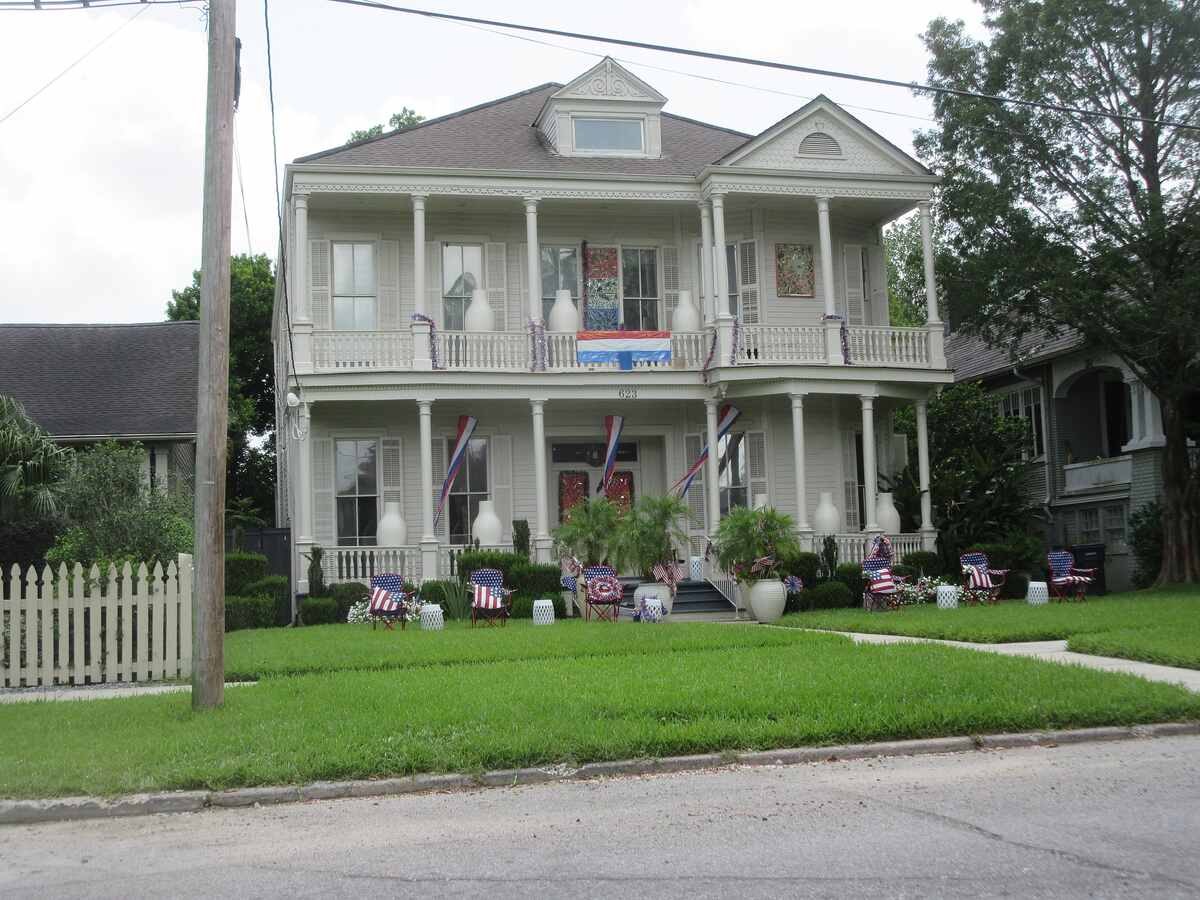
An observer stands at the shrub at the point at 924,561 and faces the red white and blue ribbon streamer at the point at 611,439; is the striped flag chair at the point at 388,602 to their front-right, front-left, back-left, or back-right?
front-left

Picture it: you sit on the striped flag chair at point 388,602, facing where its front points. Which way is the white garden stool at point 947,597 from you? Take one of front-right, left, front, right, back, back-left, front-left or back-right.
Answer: left

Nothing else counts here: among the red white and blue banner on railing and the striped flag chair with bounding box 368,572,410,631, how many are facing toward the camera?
2

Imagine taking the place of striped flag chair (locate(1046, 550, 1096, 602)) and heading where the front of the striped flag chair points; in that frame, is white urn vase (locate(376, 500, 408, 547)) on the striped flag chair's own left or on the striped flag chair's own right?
on the striped flag chair's own right

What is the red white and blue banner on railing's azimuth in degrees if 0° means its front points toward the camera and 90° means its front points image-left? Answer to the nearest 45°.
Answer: approximately 0°

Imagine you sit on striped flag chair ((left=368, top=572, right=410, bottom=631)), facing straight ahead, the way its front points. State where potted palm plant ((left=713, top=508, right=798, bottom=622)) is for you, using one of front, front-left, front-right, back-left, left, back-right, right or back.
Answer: left

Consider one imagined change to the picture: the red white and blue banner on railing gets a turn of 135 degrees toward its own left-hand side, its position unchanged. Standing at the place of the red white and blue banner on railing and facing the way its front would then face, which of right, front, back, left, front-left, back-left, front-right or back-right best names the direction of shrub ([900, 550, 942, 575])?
front-right

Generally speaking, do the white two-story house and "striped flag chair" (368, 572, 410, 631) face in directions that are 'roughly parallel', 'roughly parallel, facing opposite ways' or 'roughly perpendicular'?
roughly parallel

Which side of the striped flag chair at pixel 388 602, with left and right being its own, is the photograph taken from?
front

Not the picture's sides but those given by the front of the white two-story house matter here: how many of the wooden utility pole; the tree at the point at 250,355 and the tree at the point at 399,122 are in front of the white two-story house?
1

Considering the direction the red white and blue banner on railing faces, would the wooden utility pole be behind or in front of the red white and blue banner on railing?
in front

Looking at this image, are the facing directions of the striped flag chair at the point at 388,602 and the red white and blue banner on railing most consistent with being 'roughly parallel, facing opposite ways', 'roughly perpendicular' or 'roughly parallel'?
roughly parallel

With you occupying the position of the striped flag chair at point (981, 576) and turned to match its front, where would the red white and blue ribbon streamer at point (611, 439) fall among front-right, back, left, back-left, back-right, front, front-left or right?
back-right

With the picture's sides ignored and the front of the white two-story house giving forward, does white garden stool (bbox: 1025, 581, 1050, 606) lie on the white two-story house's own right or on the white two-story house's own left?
on the white two-story house's own left

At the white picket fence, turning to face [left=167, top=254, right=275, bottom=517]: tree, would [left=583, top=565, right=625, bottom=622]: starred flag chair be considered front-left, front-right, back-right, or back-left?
front-right

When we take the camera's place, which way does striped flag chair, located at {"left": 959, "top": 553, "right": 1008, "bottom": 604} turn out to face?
facing the viewer and to the right of the viewer

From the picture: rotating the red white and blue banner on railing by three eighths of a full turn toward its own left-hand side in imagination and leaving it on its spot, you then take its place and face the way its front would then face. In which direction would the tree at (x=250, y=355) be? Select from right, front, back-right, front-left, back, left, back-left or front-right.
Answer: left

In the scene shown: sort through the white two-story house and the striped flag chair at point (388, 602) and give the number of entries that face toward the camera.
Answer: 2

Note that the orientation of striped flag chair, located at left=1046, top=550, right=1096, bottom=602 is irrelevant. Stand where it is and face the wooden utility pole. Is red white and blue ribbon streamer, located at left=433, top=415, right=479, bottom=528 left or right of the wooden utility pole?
right
